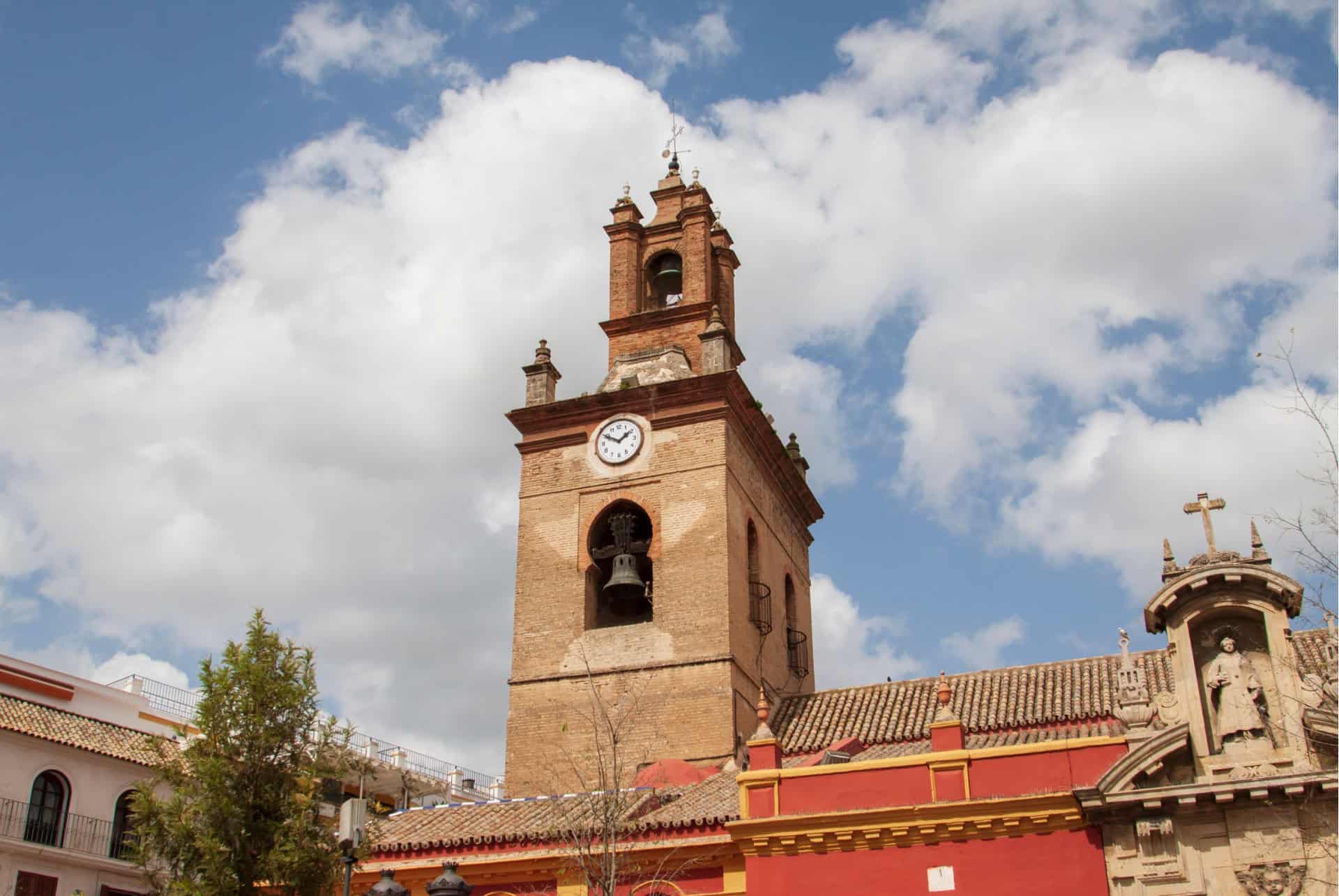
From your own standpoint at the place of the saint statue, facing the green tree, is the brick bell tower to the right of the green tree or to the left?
right

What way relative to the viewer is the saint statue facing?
toward the camera

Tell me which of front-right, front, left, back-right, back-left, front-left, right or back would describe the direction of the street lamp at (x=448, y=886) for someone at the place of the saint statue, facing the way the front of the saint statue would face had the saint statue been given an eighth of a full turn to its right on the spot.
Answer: front

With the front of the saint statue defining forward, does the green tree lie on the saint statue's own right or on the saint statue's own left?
on the saint statue's own right

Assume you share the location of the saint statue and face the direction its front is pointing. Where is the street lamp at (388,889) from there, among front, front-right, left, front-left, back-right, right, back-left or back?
front-right

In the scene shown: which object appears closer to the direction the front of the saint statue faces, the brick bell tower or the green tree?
the green tree

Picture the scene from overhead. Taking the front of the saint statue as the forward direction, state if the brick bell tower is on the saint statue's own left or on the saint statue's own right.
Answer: on the saint statue's own right
